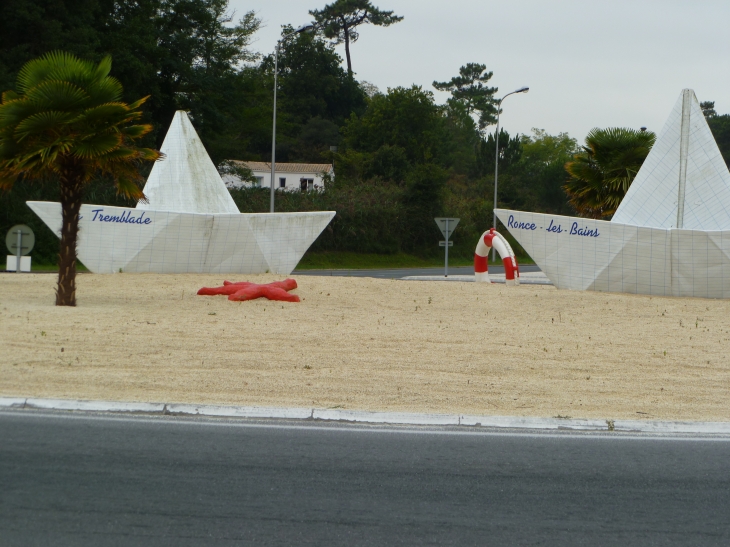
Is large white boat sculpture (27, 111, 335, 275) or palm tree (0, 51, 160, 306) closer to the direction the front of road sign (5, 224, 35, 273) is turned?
the large white boat sculpture

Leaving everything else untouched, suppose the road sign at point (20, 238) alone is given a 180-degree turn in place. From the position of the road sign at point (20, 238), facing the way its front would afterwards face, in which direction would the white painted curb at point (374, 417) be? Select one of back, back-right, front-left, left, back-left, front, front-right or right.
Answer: front

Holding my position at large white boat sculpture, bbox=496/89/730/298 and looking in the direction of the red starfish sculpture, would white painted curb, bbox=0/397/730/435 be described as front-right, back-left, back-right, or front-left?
front-left

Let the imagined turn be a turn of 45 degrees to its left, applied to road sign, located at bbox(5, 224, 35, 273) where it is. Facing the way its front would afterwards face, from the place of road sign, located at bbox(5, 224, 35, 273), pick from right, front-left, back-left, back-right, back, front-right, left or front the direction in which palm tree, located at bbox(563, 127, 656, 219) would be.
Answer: back-right

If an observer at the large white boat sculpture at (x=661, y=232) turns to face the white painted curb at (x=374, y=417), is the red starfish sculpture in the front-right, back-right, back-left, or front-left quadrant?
front-right

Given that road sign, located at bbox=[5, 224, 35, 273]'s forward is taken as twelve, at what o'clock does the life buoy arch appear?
The life buoy arch is roughly at 3 o'clock from the road sign.

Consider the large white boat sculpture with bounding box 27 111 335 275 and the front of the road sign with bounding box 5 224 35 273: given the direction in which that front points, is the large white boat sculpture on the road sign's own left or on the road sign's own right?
on the road sign's own right

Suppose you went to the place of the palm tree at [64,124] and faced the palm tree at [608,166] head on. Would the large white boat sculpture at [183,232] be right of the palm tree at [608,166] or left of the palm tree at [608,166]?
left

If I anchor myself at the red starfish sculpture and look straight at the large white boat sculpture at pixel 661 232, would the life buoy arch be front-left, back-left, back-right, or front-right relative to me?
front-left

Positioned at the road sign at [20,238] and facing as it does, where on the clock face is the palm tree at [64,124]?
The palm tree is roughly at 6 o'clock from the road sign.

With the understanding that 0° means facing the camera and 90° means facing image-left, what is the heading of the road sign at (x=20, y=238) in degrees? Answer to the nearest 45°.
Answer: approximately 180°

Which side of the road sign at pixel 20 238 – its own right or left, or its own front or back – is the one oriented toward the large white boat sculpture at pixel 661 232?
right

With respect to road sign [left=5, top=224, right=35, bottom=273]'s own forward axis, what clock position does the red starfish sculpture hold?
The red starfish sculpture is roughly at 5 o'clock from the road sign.
